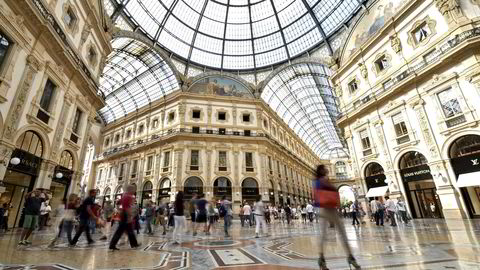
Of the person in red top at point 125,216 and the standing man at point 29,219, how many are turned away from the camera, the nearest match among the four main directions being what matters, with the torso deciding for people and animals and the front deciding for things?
0

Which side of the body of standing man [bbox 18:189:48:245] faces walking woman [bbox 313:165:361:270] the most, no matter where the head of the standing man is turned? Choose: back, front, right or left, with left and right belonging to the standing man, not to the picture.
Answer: front

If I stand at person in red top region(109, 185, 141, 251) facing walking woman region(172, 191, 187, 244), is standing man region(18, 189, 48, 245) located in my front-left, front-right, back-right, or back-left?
back-left

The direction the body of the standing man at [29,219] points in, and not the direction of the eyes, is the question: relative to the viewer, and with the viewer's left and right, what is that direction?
facing the viewer and to the right of the viewer
